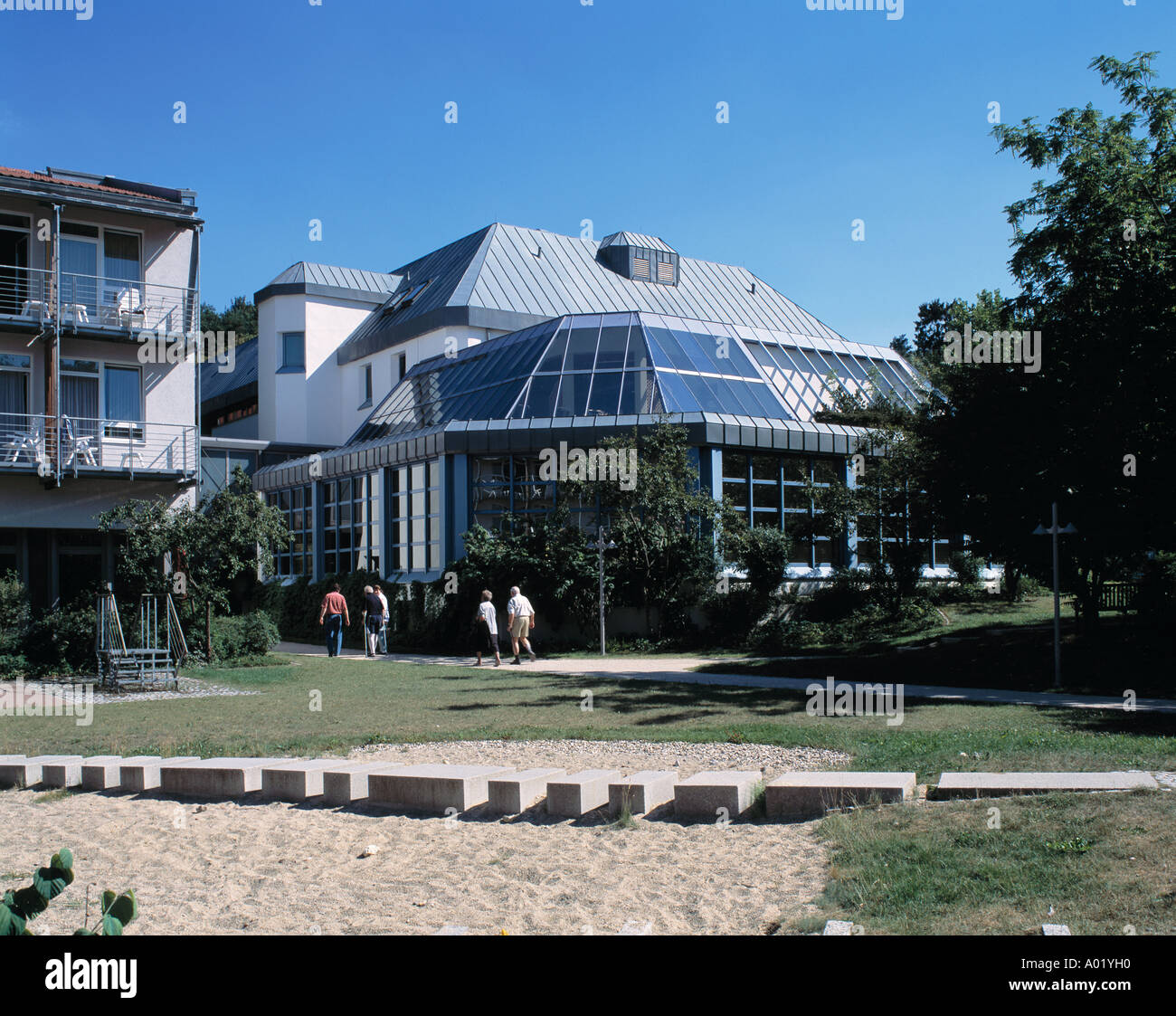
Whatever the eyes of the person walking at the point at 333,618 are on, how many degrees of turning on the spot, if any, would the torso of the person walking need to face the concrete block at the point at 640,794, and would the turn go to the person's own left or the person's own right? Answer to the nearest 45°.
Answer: approximately 180°

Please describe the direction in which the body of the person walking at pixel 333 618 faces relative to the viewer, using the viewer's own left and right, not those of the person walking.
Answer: facing away from the viewer

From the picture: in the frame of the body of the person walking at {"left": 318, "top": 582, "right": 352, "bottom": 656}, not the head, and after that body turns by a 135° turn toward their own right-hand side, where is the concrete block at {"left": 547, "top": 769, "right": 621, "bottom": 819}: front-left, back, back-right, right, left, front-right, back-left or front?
front-right

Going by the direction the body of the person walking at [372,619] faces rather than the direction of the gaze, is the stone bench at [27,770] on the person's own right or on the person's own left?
on the person's own left

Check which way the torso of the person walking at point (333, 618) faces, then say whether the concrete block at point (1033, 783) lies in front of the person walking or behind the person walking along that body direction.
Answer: behind

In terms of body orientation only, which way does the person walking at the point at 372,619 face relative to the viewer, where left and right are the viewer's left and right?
facing away from the viewer and to the left of the viewer

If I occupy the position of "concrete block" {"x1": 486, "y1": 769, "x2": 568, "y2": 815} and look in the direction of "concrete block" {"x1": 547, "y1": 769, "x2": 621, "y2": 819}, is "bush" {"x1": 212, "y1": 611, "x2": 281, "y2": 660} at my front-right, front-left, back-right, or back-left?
back-left

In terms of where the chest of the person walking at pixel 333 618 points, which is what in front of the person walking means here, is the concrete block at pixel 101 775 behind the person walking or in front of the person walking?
behind

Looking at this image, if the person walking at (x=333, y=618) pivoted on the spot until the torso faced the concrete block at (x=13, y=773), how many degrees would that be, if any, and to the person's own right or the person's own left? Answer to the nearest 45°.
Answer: approximately 180°

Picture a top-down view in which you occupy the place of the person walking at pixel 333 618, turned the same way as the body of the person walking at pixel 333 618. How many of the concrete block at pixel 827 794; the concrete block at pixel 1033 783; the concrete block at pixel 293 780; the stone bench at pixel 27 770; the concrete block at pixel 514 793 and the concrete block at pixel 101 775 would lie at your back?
6

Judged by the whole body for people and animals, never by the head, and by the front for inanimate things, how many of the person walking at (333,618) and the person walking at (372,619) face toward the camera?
0

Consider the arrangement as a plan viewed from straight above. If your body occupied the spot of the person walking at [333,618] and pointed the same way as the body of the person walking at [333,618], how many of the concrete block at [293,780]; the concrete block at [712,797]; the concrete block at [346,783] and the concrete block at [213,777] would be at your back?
4
